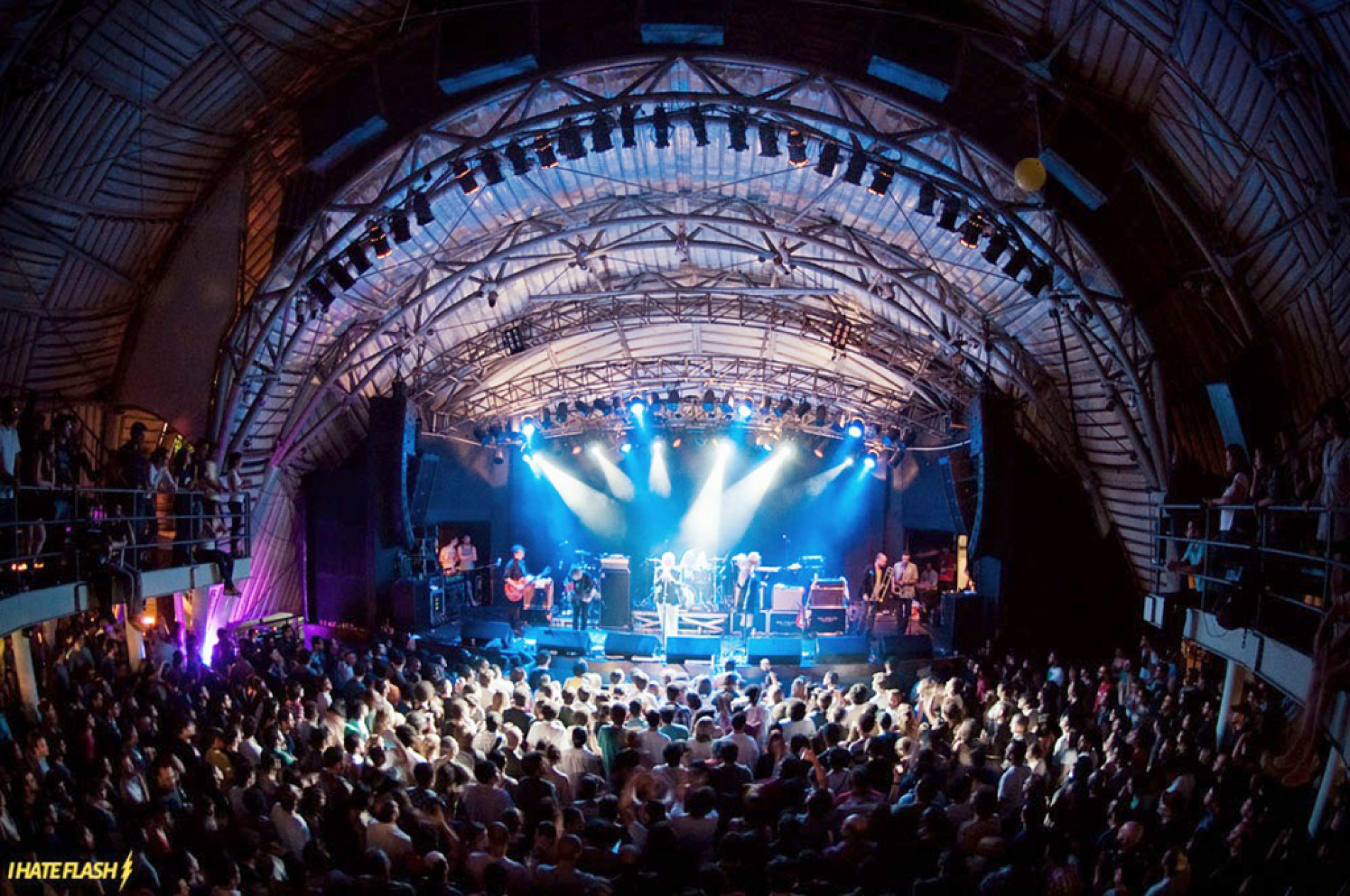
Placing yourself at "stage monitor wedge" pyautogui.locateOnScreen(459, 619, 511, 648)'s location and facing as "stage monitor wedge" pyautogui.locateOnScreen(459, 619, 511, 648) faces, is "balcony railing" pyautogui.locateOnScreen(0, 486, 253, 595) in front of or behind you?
behind

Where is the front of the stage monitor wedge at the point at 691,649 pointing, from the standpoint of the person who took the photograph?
facing away from the viewer

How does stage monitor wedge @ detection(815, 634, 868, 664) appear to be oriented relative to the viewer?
away from the camera

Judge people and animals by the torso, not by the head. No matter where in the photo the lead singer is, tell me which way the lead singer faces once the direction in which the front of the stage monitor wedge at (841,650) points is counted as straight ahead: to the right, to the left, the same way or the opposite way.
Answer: the opposite way

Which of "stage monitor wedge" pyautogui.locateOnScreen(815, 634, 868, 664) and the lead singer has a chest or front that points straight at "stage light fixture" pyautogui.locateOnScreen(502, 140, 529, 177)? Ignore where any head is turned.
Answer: the lead singer

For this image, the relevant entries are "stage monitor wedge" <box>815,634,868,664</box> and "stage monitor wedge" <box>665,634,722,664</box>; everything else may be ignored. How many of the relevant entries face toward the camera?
0

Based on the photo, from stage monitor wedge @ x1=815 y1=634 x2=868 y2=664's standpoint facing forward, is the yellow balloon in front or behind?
behind

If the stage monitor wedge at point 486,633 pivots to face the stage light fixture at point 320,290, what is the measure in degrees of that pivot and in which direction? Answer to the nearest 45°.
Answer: approximately 135° to its left

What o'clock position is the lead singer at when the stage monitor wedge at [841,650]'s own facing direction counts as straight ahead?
The lead singer is roughly at 11 o'clock from the stage monitor wedge.

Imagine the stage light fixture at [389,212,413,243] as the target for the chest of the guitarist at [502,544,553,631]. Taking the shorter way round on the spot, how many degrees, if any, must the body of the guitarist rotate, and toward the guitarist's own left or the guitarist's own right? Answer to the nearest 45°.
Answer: approximately 45° to the guitarist's own right

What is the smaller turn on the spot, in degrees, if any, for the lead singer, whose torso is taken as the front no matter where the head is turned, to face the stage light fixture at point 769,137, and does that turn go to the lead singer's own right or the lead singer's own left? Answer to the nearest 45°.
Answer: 0° — they already face it

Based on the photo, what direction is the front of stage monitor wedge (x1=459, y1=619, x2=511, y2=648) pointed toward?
away from the camera

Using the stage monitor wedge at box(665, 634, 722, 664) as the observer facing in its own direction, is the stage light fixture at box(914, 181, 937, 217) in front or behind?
behind

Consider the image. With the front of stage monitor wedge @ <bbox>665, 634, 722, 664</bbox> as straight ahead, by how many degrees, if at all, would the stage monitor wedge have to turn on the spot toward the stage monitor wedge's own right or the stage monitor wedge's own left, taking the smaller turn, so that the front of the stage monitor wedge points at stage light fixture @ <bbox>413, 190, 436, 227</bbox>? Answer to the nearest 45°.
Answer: approximately 135° to the stage monitor wedge's own left

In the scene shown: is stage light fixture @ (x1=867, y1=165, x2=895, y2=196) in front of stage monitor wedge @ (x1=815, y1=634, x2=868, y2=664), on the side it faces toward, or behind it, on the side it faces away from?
behind
